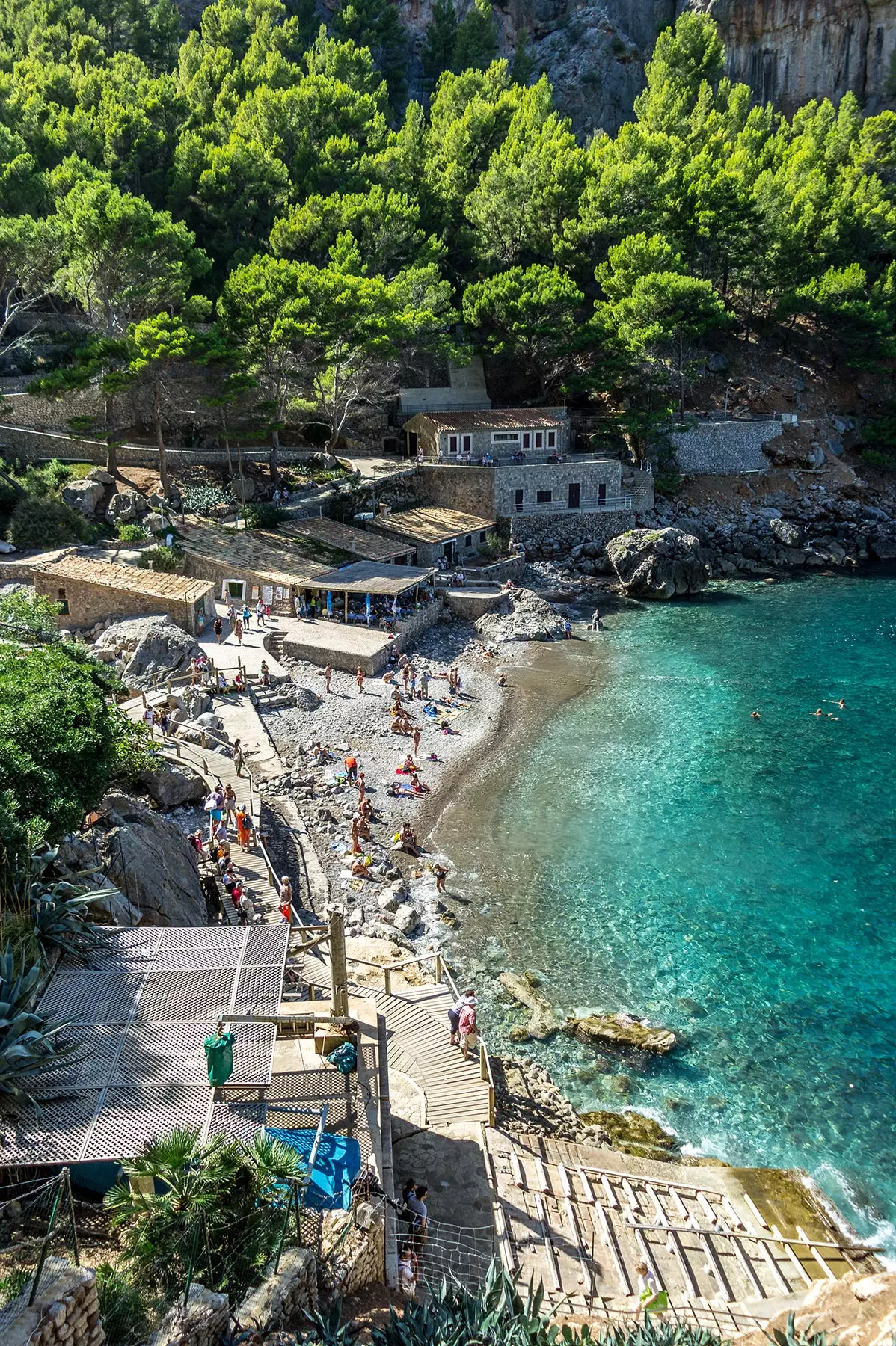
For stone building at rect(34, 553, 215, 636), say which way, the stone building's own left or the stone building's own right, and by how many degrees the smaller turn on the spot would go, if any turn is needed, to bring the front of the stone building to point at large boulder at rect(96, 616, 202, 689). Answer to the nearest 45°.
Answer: approximately 45° to the stone building's own right

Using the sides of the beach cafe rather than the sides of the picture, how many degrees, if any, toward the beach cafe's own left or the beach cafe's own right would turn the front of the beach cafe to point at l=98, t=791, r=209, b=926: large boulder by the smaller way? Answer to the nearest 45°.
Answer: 0° — it already faces it

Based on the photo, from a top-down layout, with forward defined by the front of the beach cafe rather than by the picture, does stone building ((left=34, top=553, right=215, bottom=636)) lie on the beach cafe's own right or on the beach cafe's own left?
on the beach cafe's own right

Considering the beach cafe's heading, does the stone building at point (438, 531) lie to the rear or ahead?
to the rear

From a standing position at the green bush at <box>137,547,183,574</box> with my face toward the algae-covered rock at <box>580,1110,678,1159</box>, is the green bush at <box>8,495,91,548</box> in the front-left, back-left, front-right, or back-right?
back-right

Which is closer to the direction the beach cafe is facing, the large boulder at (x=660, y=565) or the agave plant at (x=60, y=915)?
the agave plant

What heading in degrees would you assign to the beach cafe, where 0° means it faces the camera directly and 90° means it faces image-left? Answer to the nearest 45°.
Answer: approximately 0°

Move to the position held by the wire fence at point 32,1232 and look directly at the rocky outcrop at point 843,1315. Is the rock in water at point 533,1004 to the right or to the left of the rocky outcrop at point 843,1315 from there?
left
